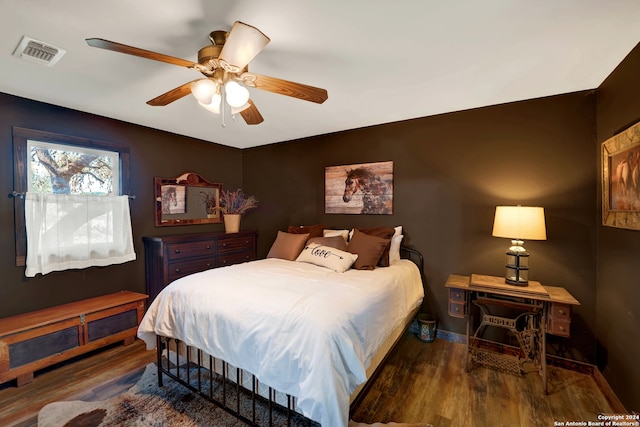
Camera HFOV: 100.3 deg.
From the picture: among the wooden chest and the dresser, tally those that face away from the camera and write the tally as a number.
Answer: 0

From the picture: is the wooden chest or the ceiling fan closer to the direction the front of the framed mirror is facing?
the ceiling fan

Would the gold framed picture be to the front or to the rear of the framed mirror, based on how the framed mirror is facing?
to the front

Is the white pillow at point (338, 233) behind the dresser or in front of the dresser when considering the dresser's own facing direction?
in front

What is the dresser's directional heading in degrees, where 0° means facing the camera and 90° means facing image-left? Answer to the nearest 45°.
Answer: approximately 315°

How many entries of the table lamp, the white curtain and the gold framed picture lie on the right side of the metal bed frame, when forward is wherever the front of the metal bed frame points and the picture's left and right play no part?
1

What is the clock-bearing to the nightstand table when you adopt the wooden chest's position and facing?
The nightstand table is roughly at 12 o'clock from the wooden chest.

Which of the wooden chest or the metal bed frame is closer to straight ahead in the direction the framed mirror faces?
the metal bed frame

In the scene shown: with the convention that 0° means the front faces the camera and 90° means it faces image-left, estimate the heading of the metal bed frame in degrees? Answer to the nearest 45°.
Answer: approximately 45°

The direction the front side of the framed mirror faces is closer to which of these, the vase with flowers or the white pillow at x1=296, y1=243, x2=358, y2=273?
the white pillow

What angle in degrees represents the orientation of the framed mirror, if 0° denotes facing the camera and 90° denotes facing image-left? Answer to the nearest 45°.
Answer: approximately 315°
